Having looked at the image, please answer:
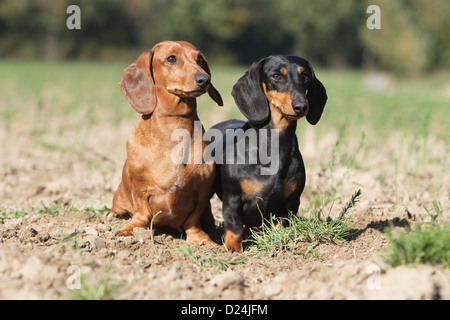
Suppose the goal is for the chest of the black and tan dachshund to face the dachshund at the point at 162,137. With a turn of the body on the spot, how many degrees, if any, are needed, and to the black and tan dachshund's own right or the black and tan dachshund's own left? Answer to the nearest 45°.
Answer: approximately 135° to the black and tan dachshund's own right

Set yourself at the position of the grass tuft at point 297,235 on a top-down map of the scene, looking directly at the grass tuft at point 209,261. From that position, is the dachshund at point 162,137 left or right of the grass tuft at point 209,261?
right

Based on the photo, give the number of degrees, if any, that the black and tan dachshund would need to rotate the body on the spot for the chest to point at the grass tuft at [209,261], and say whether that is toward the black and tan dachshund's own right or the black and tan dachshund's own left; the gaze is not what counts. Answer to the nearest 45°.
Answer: approximately 90° to the black and tan dachshund's own right

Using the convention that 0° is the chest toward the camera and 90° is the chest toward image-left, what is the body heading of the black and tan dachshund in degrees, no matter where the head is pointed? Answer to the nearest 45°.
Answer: approximately 315°
